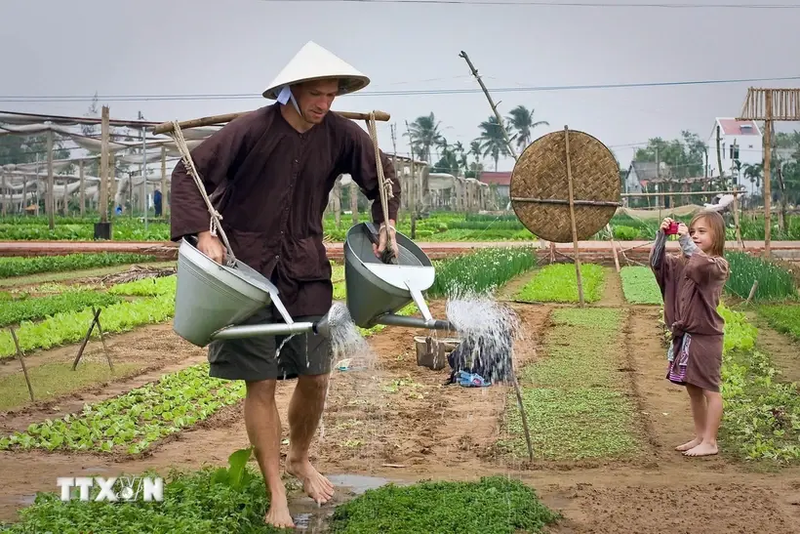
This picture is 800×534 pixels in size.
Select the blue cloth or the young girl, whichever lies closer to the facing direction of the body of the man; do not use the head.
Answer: the young girl

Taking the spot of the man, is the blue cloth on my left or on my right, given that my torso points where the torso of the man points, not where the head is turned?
on my left

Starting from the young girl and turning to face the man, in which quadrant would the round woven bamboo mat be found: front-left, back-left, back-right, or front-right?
back-right

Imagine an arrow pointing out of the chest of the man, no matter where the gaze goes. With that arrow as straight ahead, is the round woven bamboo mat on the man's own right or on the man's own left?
on the man's own left

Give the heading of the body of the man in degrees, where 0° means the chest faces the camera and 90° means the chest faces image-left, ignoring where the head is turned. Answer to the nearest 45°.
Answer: approximately 315°

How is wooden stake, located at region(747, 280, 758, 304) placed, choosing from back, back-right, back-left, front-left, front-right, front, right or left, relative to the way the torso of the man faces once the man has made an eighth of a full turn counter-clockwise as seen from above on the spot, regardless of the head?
front-left

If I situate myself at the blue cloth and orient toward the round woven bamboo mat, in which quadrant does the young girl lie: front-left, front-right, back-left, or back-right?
back-right

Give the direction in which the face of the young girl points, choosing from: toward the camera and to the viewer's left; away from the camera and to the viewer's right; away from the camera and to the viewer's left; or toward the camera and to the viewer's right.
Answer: toward the camera and to the viewer's left
